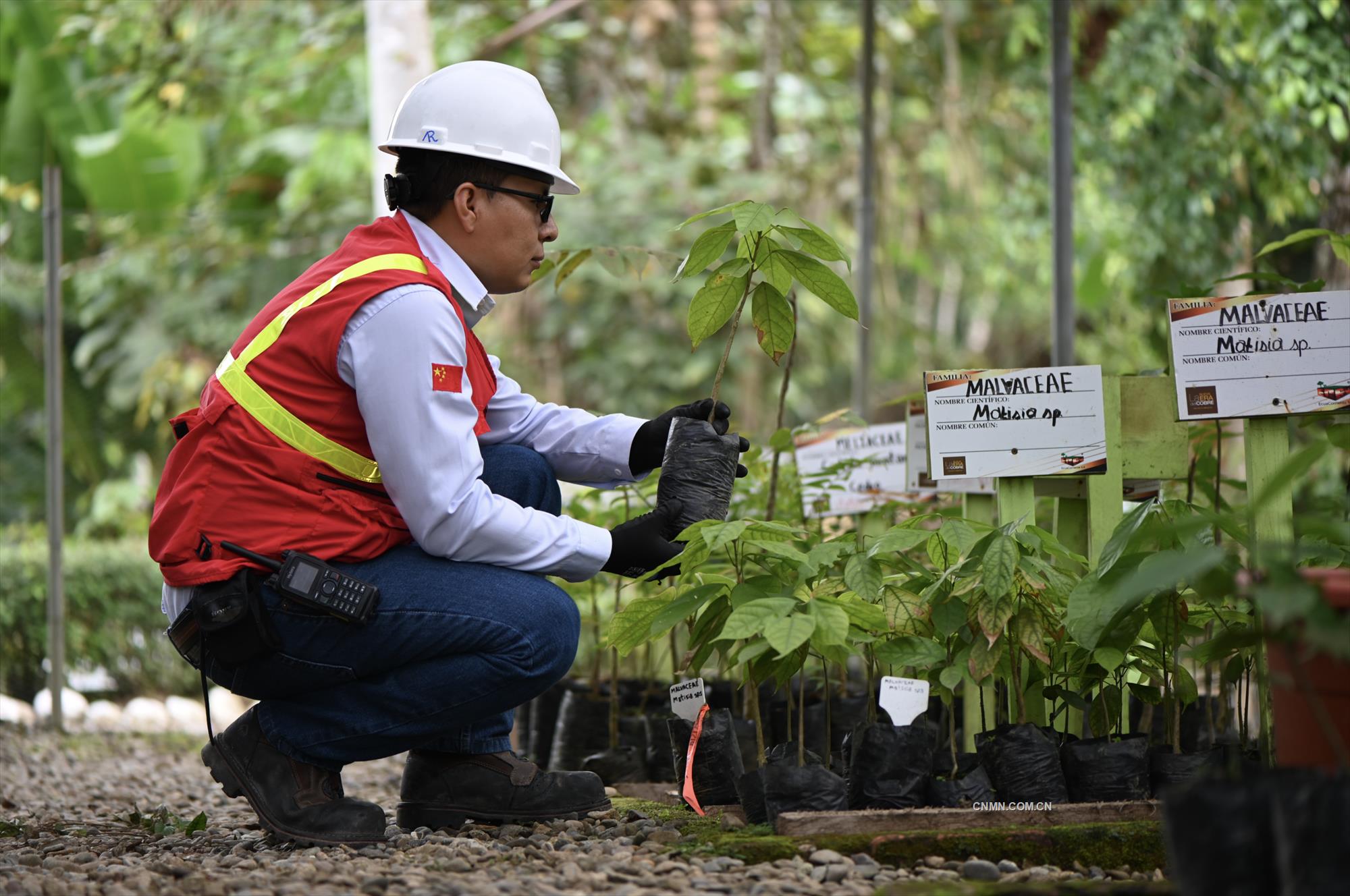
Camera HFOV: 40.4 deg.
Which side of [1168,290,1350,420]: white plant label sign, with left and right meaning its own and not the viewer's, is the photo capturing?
front

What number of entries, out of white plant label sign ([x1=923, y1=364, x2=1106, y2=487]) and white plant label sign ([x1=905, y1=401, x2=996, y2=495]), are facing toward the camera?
2

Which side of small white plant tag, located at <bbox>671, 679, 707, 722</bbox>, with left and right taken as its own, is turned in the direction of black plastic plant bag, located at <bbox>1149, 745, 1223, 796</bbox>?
left

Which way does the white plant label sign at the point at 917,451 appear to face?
toward the camera

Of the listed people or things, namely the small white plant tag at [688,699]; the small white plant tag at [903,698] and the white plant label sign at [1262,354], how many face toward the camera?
3

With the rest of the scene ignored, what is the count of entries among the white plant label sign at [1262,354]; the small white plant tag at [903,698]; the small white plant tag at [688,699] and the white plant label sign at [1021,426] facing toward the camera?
4

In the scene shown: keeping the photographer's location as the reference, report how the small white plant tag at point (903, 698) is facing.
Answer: facing the viewer
